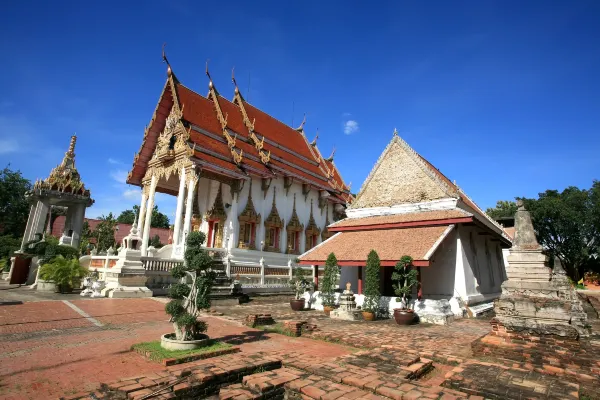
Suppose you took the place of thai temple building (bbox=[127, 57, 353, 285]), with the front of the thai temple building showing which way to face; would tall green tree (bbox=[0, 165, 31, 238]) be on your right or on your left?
on your right

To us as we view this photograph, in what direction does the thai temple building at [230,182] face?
facing the viewer and to the left of the viewer

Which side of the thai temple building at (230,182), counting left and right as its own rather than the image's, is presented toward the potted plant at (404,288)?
left

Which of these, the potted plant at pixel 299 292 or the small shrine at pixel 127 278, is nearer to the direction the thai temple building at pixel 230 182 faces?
the small shrine

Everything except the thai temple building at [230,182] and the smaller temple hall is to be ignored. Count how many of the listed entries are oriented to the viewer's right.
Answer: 0

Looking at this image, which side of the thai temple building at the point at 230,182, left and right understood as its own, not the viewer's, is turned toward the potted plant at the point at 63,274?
front

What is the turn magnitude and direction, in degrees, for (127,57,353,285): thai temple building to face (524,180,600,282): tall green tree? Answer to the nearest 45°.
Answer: approximately 135° to its left

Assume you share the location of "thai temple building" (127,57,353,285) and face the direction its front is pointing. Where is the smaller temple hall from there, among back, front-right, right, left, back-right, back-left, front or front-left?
left

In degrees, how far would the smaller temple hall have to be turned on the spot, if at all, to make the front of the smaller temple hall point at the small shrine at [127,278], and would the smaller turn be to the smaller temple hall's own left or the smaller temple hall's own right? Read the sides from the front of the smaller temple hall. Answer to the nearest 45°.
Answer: approximately 45° to the smaller temple hall's own right

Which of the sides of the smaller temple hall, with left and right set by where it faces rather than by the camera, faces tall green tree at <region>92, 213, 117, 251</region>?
right

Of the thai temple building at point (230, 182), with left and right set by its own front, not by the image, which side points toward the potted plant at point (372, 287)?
left

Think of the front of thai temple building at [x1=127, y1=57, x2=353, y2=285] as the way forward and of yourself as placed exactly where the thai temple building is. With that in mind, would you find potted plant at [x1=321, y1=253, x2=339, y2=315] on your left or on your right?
on your left

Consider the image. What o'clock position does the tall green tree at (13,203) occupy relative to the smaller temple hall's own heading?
The tall green tree is roughly at 2 o'clock from the smaller temple hall.
